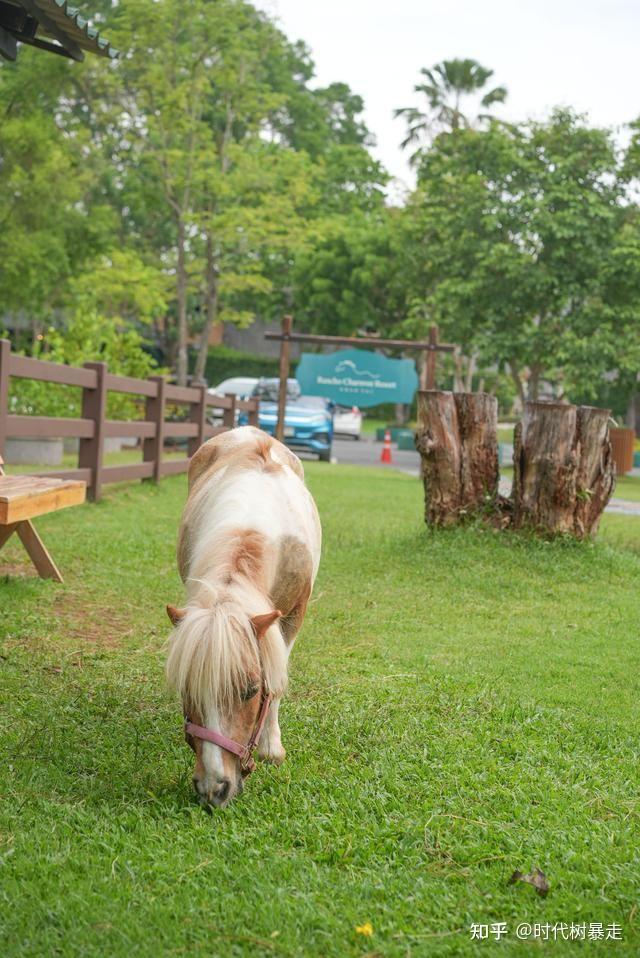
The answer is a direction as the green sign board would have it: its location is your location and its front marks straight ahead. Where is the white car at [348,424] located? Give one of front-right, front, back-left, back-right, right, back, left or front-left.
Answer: back

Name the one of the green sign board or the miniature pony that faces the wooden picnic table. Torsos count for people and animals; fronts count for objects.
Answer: the green sign board

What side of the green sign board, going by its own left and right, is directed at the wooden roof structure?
front

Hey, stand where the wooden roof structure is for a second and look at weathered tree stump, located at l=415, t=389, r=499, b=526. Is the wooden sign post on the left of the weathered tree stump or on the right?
left

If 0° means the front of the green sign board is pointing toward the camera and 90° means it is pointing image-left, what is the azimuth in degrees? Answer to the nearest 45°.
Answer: approximately 0°

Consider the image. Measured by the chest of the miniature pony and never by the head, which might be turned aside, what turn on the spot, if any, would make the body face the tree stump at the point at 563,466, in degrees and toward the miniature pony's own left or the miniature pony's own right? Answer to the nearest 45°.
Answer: approximately 135° to the miniature pony's own left

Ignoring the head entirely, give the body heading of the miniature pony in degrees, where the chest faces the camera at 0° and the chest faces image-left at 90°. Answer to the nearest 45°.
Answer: approximately 0°

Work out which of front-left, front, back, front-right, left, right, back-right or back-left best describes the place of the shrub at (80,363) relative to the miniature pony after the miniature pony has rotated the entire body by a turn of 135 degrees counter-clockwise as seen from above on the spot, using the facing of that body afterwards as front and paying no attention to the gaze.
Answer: front-left

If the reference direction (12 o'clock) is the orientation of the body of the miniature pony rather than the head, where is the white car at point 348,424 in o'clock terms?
The white car is roughly at 6 o'clock from the miniature pony.

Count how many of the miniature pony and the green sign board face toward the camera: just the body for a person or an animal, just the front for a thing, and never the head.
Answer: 2

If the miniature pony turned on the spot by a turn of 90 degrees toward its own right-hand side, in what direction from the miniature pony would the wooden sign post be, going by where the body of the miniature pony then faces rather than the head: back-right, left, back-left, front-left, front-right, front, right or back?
right

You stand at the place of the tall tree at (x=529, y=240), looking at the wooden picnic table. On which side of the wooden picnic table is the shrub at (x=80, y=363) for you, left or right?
right
